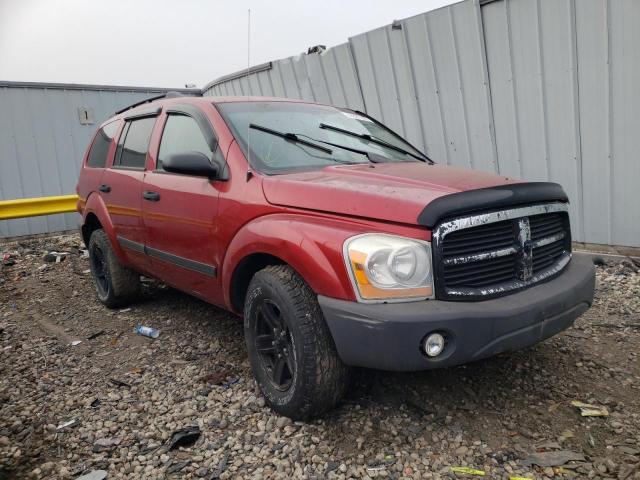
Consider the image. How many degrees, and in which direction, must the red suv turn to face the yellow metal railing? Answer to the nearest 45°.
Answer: approximately 180°

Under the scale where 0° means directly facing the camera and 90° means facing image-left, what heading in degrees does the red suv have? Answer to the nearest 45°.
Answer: approximately 315°

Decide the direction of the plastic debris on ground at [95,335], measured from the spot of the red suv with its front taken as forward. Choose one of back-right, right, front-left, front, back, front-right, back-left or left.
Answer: back

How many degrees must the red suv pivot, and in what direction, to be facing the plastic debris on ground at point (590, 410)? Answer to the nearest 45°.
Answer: approximately 45° to its left

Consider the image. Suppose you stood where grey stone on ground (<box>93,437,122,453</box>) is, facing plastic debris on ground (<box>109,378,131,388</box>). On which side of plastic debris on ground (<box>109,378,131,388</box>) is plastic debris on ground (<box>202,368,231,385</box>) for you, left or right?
right
